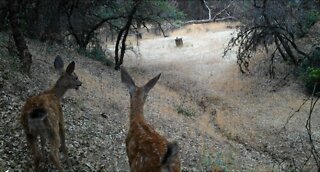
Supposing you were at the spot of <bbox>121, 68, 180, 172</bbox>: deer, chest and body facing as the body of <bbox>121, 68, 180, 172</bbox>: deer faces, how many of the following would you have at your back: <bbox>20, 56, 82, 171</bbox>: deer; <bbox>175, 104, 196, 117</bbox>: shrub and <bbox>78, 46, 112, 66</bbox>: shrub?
0

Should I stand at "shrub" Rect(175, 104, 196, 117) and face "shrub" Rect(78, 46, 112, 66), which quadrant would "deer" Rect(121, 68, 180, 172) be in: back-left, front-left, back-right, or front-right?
back-left

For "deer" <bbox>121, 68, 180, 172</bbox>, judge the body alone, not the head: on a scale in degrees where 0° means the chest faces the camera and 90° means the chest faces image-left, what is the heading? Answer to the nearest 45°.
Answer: approximately 135°

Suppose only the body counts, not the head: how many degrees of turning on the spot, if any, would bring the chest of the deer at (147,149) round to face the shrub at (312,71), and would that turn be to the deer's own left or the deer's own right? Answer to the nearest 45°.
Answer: approximately 90° to the deer's own right

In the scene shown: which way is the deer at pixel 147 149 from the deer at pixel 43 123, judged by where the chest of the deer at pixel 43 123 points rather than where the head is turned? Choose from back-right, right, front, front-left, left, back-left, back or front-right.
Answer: right

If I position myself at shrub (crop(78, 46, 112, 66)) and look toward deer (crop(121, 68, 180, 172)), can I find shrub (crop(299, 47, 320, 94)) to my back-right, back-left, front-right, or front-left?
front-left

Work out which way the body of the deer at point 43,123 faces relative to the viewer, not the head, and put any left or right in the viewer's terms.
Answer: facing away from the viewer and to the right of the viewer

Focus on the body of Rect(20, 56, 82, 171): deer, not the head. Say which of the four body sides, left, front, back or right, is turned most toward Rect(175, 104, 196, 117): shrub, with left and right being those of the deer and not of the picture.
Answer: front

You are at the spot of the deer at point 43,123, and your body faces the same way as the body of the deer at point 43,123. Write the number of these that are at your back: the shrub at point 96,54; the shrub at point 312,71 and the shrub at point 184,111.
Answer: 0

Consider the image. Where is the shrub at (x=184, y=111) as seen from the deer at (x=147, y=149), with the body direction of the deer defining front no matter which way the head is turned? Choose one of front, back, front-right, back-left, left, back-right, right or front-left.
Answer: front-right

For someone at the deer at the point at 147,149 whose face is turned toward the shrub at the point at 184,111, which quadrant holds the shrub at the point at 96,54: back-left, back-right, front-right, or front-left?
front-left

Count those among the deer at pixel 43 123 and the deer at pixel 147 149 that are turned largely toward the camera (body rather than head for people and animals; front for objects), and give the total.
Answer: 0
